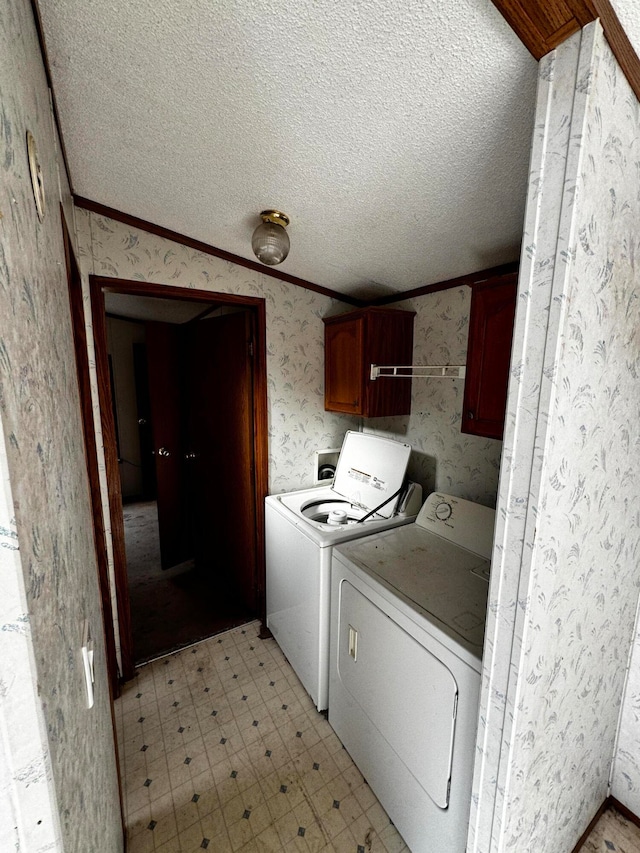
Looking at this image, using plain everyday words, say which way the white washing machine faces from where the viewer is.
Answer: facing the viewer and to the left of the viewer

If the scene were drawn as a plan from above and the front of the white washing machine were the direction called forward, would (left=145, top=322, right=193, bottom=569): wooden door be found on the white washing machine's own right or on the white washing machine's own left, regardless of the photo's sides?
on the white washing machine's own right

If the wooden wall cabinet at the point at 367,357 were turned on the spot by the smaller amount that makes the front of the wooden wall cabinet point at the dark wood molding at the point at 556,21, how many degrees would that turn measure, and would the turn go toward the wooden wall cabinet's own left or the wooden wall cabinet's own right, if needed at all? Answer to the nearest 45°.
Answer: approximately 45° to the wooden wall cabinet's own left

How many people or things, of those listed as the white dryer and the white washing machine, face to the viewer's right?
0

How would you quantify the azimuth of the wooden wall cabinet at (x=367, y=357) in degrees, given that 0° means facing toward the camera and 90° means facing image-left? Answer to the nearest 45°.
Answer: approximately 45°

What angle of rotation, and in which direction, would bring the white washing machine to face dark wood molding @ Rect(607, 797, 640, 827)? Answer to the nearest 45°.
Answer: approximately 90° to its left
